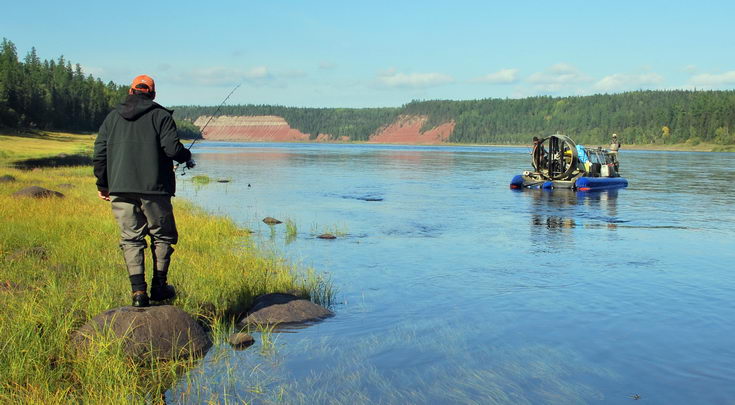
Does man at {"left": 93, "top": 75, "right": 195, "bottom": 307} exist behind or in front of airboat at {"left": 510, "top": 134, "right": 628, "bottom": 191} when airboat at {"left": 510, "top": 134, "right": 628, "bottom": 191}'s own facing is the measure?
behind

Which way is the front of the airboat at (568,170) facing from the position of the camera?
facing away from the viewer and to the right of the viewer

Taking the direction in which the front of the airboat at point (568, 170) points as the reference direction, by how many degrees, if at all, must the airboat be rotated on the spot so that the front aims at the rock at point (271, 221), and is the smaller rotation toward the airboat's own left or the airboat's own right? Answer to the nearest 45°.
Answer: approximately 135° to the airboat's own right

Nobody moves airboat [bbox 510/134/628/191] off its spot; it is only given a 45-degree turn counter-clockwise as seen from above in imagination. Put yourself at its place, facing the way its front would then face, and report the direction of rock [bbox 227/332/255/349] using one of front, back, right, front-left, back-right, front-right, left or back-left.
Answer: back

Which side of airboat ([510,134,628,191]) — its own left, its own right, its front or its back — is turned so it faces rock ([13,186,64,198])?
back

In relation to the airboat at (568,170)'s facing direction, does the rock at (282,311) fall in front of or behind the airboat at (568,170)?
behind

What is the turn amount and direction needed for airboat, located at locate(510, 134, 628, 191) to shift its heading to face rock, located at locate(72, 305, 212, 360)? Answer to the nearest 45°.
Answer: approximately 135° to its right

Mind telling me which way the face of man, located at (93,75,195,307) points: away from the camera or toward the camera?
away from the camera
